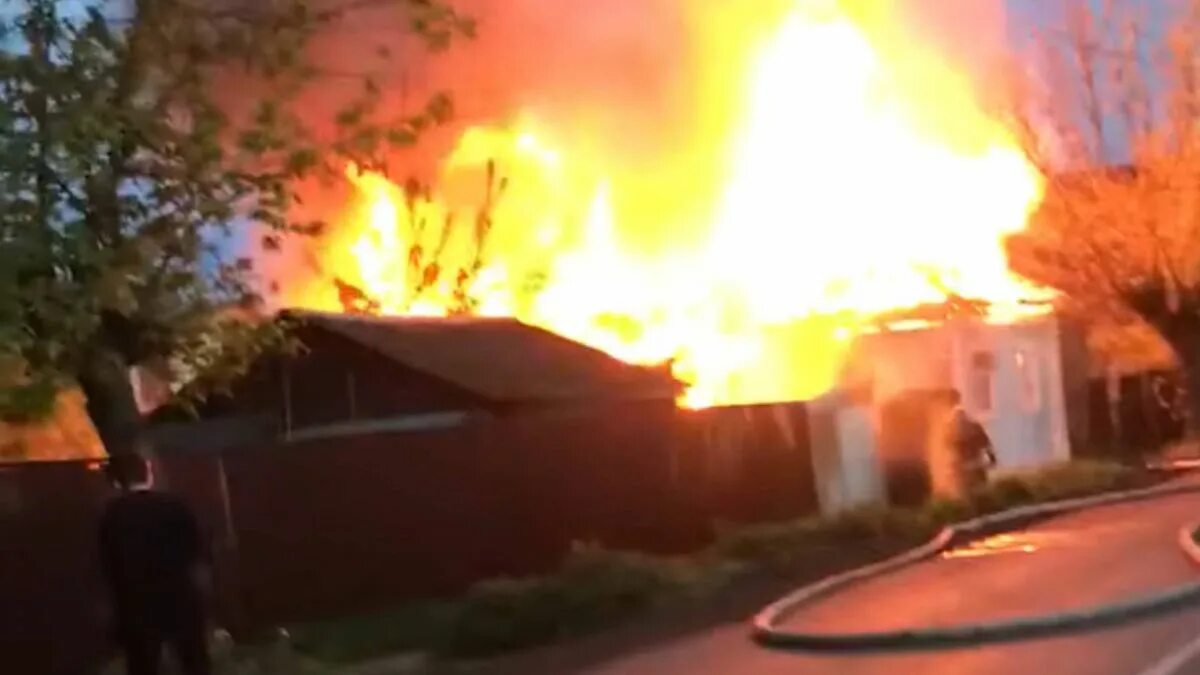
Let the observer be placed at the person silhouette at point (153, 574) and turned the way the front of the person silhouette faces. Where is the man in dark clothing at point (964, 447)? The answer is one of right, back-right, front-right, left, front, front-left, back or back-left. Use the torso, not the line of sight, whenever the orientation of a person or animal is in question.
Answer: front-right

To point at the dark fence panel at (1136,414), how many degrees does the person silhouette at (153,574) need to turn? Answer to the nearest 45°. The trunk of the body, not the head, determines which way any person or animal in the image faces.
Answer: approximately 45° to its right

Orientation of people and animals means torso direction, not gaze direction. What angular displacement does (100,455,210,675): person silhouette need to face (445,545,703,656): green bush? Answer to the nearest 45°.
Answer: approximately 45° to its right

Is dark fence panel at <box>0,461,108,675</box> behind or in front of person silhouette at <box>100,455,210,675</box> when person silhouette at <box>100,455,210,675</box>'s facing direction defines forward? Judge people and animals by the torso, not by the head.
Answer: in front

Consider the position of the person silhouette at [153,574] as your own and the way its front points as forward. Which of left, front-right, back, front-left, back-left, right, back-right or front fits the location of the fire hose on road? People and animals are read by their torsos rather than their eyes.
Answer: right

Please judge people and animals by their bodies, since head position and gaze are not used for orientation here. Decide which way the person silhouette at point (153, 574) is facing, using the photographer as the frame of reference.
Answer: facing away from the viewer
